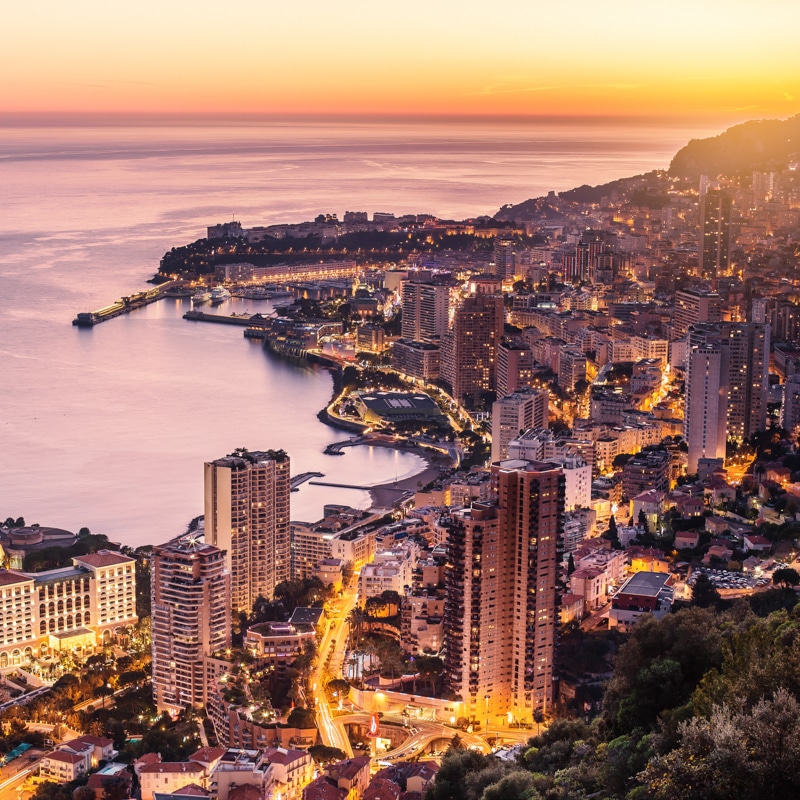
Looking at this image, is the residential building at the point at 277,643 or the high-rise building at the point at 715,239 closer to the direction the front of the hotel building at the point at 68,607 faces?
the residential building

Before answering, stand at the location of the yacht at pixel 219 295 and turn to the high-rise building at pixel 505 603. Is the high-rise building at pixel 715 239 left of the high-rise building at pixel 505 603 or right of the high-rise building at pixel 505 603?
left

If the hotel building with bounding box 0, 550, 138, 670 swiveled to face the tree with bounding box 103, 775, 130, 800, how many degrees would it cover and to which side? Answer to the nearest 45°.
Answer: approximately 45° to its right

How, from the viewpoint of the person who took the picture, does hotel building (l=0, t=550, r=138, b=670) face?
facing the viewer and to the right of the viewer

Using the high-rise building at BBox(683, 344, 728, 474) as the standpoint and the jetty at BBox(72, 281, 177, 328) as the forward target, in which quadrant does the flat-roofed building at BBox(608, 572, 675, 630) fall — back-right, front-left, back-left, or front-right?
back-left

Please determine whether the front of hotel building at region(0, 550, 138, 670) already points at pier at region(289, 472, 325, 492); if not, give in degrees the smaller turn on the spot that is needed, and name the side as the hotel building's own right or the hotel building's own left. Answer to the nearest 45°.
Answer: approximately 90° to the hotel building's own left

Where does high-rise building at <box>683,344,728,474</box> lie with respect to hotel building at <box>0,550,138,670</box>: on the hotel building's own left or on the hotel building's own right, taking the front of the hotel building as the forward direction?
on the hotel building's own left

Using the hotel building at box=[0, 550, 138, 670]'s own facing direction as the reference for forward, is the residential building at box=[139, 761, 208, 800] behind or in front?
in front

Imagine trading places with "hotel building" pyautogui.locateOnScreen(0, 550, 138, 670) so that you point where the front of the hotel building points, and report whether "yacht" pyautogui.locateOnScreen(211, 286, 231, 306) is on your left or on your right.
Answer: on your left

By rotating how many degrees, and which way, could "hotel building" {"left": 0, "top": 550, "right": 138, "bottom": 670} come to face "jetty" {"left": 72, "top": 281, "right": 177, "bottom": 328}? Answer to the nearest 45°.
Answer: approximately 135° to its left

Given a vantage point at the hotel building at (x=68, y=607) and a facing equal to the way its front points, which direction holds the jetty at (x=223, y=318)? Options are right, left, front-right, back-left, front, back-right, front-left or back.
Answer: back-left

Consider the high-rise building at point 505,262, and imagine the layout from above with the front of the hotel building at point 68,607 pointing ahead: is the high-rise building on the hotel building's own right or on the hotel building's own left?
on the hotel building's own left

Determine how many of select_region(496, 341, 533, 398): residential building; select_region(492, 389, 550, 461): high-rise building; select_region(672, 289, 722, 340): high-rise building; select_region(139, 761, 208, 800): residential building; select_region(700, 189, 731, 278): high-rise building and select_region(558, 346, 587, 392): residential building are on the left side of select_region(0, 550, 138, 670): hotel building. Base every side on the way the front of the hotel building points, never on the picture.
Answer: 5

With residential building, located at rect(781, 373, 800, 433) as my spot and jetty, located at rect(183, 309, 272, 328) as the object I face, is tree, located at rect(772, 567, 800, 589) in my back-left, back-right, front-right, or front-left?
back-left

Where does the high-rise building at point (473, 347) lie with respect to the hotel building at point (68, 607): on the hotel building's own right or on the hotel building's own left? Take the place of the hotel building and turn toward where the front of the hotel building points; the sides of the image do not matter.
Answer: on the hotel building's own left
